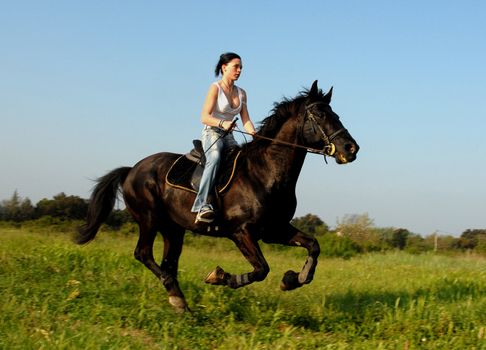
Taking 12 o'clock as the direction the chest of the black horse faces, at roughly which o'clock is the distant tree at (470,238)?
The distant tree is roughly at 10 o'clock from the black horse.

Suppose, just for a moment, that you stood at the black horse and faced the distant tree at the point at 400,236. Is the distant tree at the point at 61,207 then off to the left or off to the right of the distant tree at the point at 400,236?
left

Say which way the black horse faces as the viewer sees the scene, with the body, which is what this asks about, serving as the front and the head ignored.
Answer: to the viewer's right

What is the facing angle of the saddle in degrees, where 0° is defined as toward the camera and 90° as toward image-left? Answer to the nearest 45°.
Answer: approximately 270°

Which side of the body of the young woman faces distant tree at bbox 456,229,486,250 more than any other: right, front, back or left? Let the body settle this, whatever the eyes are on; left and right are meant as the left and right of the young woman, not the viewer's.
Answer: left

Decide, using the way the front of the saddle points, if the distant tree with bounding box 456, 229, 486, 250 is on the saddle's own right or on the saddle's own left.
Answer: on the saddle's own left

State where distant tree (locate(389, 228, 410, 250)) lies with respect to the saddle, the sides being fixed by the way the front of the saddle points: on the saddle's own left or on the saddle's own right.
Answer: on the saddle's own left

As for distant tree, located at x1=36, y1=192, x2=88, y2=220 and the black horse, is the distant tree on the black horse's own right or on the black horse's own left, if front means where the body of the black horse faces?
on the black horse's own left

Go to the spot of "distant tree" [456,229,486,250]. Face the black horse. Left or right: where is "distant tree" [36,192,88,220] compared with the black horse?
right

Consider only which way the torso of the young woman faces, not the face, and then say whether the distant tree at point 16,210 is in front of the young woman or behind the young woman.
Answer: behind

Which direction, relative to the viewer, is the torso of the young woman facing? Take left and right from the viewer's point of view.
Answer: facing the viewer and to the right of the viewer

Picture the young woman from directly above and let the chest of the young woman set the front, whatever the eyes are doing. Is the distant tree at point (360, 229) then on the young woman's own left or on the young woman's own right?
on the young woman's own left
